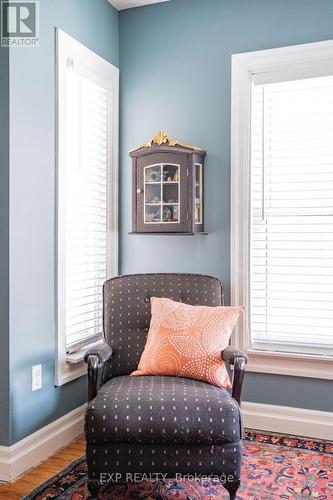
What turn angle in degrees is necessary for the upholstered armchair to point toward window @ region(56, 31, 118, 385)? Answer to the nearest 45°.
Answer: approximately 135° to its right

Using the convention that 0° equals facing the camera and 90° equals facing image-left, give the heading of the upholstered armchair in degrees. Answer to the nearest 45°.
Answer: approximately 0°

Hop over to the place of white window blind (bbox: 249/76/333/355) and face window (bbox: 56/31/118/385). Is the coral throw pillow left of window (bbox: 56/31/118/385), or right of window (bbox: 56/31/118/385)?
left

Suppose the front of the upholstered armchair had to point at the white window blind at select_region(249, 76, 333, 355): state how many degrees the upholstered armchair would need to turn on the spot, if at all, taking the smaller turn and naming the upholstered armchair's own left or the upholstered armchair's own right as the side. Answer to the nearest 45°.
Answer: approximately 135° to the upholstered armchair's own left
